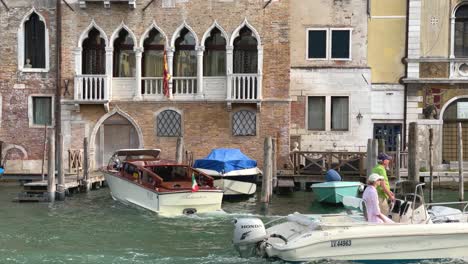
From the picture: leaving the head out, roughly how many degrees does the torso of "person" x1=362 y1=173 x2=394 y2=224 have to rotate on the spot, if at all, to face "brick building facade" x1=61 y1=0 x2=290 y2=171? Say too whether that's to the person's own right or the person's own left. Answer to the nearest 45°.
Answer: approximately 135° to the person's own left

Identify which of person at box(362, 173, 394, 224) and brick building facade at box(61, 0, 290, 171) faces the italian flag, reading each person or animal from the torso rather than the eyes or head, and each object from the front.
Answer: the brick building facade

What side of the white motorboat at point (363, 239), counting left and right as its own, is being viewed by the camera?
right

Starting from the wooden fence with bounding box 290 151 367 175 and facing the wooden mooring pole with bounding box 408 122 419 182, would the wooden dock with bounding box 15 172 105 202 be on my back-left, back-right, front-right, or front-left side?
back-right

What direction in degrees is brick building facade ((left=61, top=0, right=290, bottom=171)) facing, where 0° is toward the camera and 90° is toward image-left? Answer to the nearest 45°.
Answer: approximately 0°

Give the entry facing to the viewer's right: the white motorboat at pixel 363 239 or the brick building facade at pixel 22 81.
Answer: the white motorboat

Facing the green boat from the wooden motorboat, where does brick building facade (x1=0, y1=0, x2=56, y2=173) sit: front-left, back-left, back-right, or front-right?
back-left

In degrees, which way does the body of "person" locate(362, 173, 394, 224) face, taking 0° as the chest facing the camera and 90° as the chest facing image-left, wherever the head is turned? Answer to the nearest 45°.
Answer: approximately 270°

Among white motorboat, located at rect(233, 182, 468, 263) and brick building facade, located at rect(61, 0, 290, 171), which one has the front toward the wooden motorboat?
the brick building facade
